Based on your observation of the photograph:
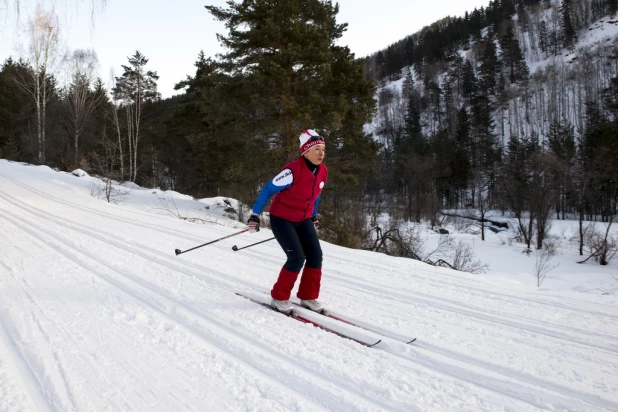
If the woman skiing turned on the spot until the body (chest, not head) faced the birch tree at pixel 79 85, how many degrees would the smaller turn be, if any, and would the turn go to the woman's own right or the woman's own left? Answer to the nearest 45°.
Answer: approximately 180°

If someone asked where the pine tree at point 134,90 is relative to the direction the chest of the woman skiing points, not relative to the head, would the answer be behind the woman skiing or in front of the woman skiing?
behind

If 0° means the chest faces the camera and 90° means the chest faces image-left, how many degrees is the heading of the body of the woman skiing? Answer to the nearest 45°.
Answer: approximately 315°

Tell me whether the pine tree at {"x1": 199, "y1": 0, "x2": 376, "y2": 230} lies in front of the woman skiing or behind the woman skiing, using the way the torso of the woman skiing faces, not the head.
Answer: behind
